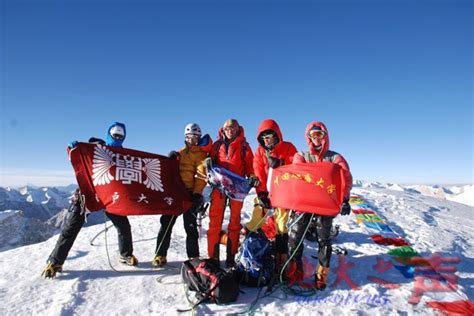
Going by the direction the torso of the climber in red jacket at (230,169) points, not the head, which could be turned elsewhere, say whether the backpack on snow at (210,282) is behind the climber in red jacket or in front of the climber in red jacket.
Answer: in front

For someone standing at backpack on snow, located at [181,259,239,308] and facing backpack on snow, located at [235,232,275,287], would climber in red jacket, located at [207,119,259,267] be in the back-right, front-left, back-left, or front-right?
front-left

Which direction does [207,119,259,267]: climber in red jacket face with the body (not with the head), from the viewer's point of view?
toward the camera
